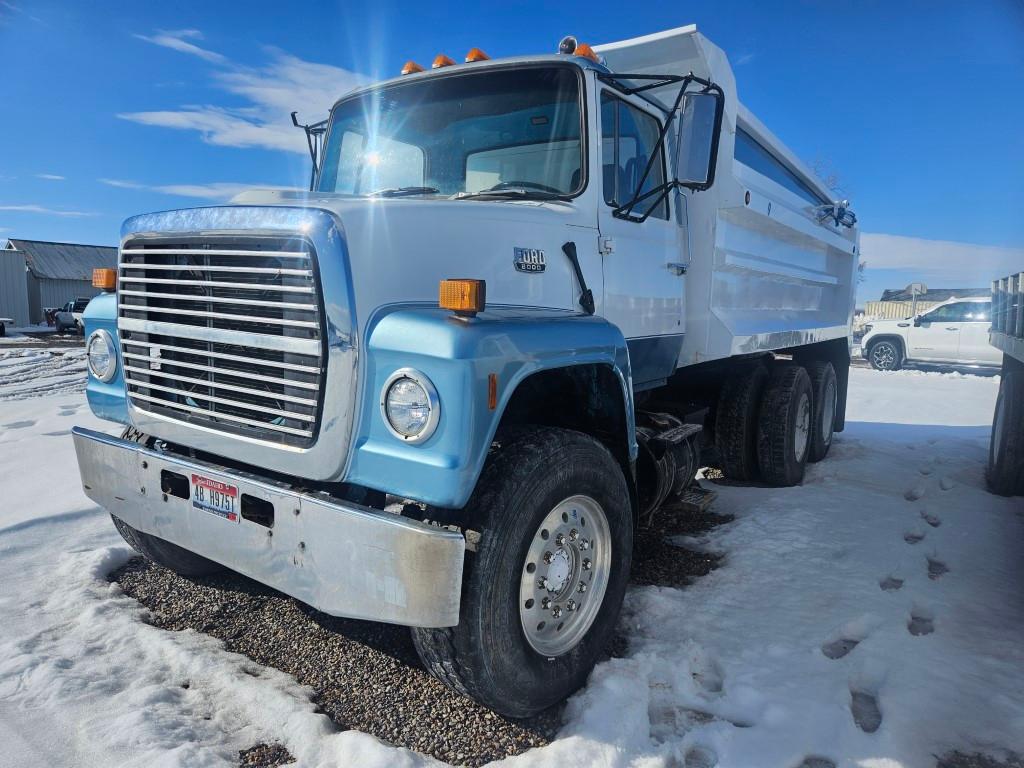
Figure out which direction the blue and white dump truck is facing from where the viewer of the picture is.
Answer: facing the viewer and to the left of the viewer

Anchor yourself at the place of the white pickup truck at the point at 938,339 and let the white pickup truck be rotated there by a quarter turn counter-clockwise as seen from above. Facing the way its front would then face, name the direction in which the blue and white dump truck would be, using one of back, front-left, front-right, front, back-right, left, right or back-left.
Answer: front

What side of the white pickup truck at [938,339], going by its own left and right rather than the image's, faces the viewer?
left
